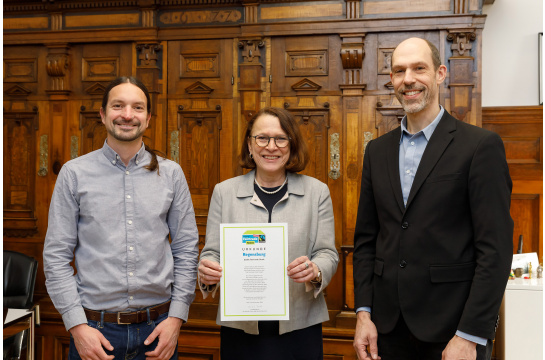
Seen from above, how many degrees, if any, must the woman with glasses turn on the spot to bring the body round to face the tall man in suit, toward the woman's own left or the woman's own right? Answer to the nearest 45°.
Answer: approximately 45° to the woman's own left

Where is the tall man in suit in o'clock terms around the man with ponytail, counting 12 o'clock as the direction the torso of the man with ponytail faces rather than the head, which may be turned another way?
The tall man in suit is roughly at 10 o'clock from the man with ponytail.

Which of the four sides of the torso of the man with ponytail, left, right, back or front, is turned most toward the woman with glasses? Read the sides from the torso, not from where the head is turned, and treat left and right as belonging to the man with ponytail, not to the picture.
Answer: left

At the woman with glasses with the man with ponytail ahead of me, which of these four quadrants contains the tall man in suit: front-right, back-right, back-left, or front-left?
back-left

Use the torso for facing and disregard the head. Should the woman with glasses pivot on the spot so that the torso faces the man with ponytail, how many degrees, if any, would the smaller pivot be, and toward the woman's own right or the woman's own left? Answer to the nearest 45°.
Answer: approximately 90° to the woman's own right

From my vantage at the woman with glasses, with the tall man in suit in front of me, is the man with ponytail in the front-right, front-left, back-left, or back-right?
back-right

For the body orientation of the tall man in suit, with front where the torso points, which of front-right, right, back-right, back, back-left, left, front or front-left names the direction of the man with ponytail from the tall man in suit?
front-right

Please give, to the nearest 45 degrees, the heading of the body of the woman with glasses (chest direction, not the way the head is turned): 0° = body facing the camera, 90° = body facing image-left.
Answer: approximately 0°
